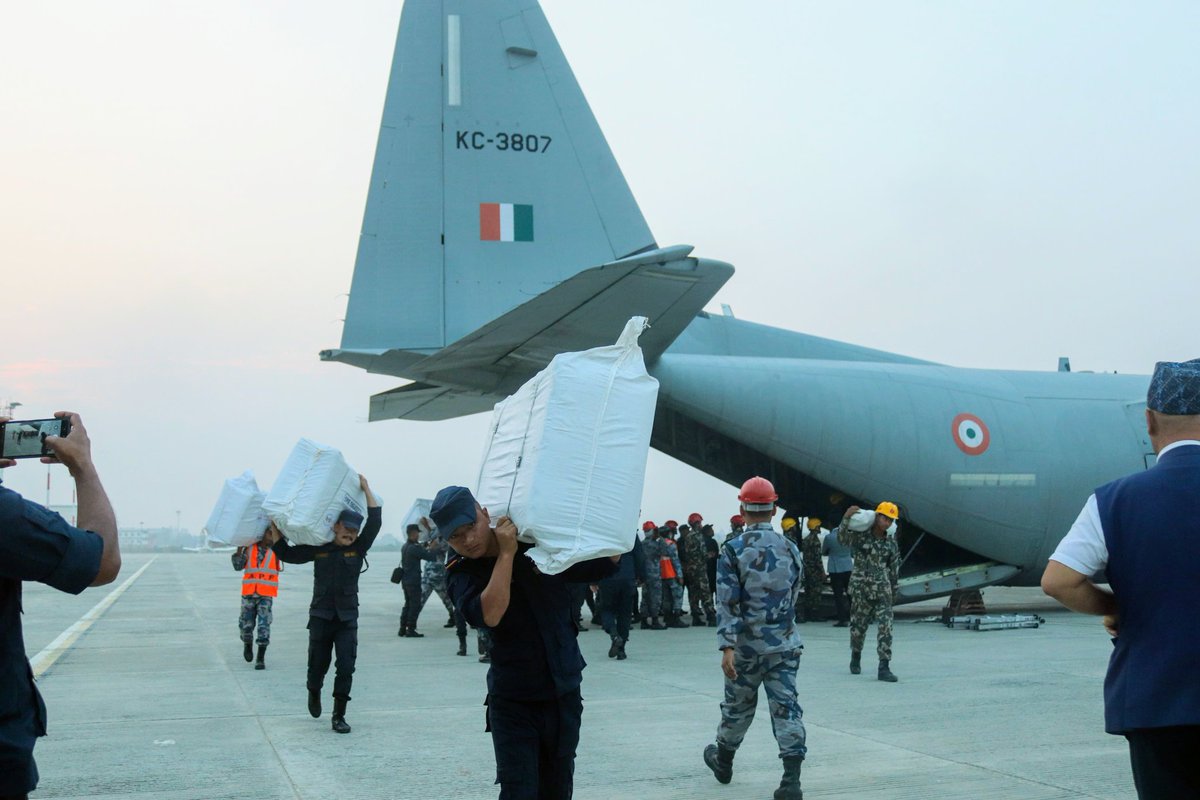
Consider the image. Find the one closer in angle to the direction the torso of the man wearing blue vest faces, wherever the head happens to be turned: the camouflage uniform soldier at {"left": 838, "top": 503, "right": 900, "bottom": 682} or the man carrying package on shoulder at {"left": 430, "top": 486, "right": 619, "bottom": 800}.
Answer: the camouflage uniform soldier

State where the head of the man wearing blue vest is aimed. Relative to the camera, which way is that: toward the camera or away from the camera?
away from the camera

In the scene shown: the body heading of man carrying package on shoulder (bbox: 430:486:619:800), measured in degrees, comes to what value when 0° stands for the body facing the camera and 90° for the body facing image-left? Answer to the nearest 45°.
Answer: approximately 0°

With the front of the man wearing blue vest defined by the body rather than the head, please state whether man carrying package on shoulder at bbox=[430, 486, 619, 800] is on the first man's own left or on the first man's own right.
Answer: on the first man's own left

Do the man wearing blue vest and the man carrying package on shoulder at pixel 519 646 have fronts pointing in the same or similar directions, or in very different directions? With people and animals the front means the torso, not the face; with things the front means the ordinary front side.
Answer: very different directions

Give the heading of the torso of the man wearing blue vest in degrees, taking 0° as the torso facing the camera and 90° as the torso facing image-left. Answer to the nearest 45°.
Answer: approximately 180°

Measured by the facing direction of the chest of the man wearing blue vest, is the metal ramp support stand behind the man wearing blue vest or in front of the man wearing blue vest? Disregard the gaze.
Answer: in front

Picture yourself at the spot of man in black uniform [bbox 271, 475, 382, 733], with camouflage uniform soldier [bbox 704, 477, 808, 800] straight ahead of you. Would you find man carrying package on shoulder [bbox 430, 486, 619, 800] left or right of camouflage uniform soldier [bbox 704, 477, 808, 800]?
right

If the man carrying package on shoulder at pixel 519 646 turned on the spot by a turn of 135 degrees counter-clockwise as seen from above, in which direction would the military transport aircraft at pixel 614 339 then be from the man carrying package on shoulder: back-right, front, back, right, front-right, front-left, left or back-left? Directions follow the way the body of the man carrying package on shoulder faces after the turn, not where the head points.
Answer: front-left

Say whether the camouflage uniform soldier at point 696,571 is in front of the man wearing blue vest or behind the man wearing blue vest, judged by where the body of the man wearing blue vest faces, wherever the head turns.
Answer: in front

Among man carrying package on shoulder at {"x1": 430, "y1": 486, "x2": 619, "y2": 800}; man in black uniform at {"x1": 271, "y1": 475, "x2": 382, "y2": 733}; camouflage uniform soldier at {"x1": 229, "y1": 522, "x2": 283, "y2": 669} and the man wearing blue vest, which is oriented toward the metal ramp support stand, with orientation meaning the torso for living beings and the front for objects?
the man wearing blue vest

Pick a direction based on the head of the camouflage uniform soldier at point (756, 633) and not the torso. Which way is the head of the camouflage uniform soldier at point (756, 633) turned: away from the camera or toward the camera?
away from the camera
